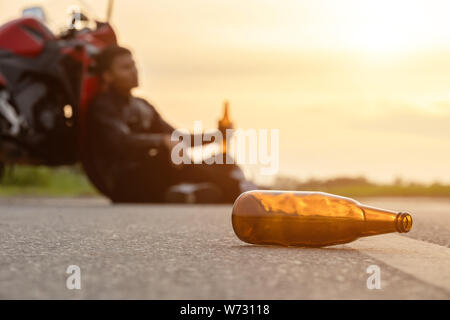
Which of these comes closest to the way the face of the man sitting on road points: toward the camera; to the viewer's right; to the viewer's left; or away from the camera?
to the viewer's right

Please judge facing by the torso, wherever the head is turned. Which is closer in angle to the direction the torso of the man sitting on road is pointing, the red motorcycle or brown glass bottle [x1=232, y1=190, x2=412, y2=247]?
the brown glass bottle

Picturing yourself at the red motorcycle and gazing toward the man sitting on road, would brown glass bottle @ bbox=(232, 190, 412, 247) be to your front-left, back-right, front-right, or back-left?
front-right

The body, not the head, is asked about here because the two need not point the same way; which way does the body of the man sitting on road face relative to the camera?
to the viewer's right

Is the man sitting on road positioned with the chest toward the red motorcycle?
no

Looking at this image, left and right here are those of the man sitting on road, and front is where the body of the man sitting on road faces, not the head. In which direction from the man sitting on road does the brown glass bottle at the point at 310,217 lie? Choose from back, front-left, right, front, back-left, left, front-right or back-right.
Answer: right
